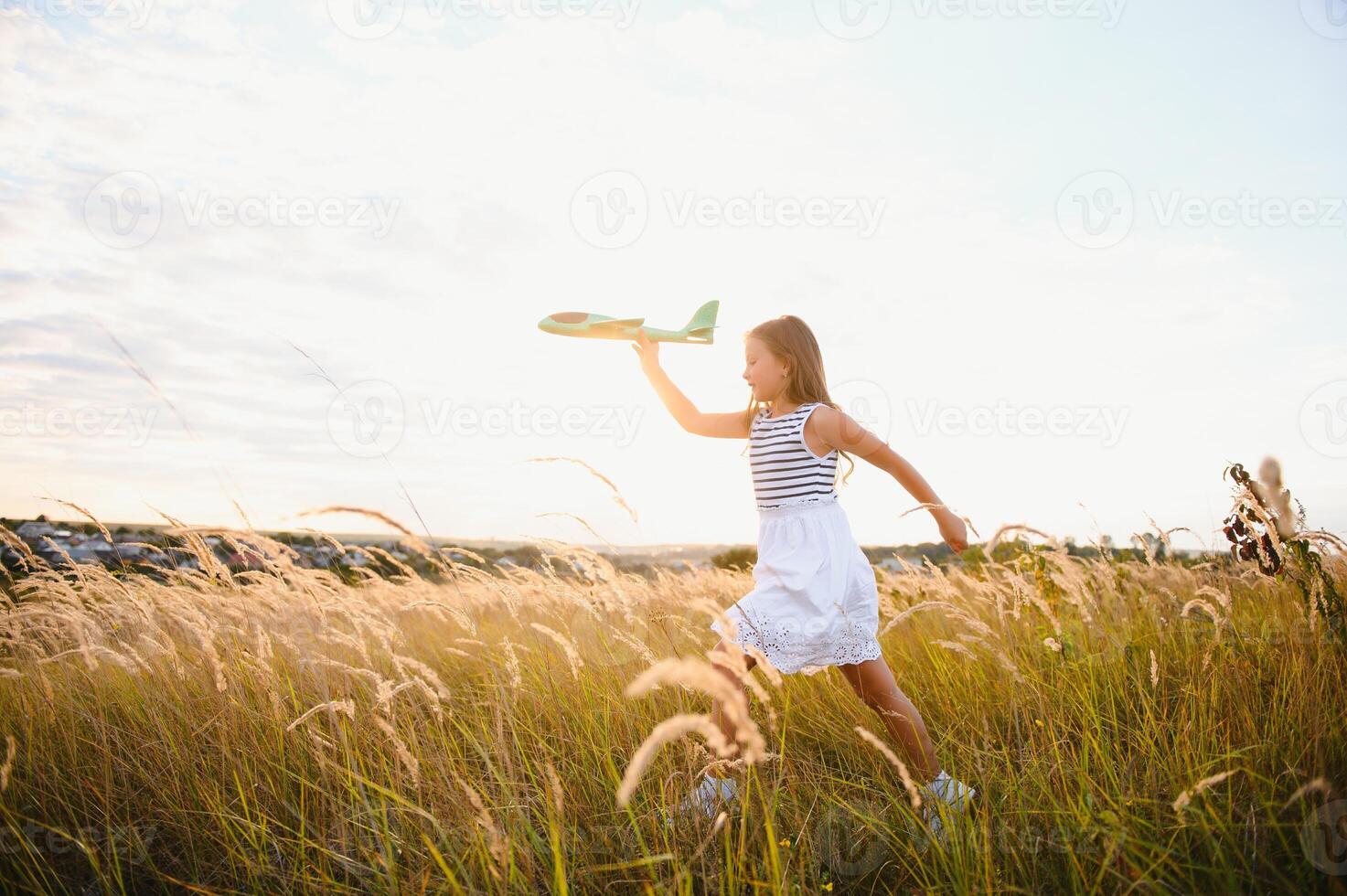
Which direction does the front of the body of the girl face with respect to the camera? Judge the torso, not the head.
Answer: to the viewer's left

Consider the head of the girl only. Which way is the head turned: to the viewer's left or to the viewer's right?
to the viewer's left

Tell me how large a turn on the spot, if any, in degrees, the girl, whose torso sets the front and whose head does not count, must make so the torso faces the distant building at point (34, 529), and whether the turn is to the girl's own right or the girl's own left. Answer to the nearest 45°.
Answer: approximately 45° to the girl's own right
